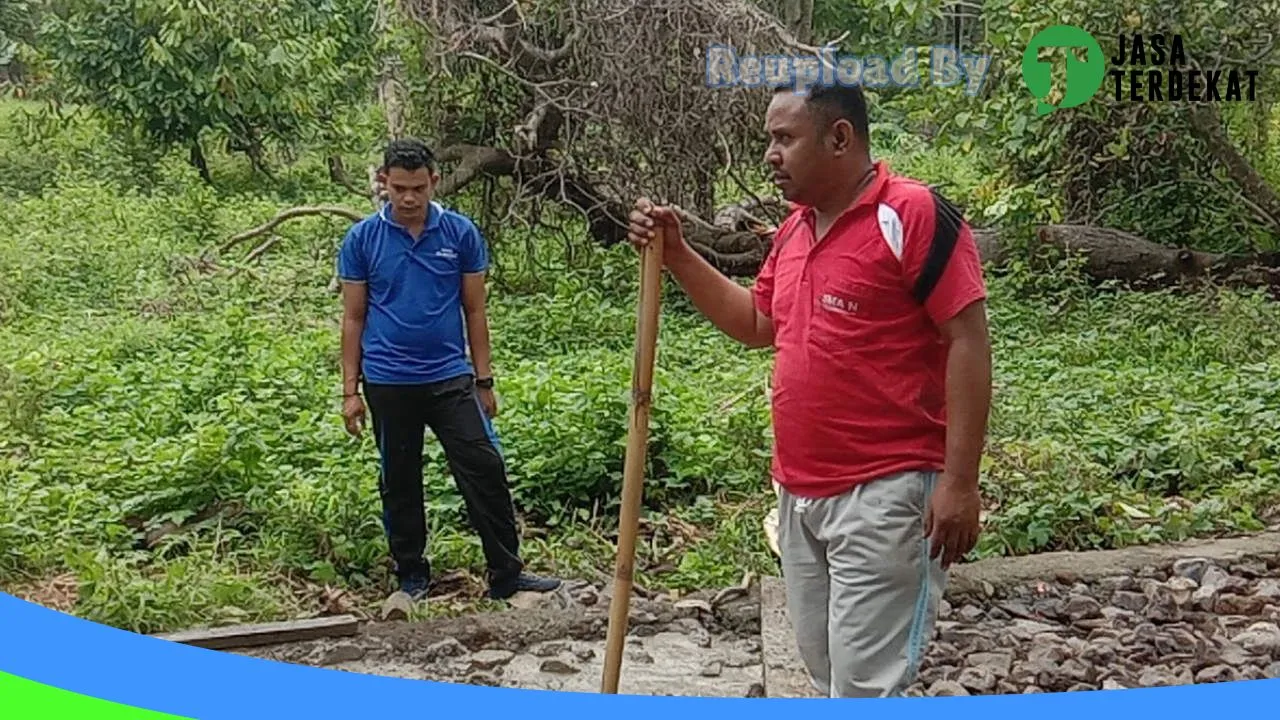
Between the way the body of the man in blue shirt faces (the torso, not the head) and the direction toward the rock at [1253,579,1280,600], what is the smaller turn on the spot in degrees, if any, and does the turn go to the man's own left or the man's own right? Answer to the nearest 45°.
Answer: approximately 90° to the man's own left

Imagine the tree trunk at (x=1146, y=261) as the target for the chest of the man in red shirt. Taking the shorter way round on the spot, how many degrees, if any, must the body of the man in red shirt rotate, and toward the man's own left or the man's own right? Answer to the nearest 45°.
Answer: approximately 135° to the man's own right

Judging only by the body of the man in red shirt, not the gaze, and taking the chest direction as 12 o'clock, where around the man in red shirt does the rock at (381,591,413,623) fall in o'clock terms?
The rock is roughly at 3 o'clock from the man in red shirt.

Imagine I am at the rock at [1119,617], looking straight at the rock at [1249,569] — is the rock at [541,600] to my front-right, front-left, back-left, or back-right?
back-left

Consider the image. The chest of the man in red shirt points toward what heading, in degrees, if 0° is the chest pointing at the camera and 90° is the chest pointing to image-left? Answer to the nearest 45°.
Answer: approximately 45°

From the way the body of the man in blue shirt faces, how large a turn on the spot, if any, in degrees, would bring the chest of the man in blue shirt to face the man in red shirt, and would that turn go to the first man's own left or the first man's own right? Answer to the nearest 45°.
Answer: approximately 45° to the first man's own left

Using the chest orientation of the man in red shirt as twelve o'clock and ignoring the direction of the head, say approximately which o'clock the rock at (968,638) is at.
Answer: The rock is roughly at 5 o'clock from the man in red shirt.

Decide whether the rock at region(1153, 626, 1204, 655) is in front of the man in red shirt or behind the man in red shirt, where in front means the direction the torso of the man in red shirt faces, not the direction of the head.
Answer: behind

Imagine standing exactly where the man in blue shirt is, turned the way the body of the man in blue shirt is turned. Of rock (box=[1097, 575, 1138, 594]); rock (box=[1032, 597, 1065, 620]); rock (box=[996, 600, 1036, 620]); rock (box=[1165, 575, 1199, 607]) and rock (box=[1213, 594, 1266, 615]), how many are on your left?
5

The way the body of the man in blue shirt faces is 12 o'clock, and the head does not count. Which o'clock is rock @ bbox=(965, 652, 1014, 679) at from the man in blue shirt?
The rock is roughly at 10 o'clock from the man in blue shirt.

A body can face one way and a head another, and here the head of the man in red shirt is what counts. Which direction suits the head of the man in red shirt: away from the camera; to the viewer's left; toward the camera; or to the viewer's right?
to the viewer's left

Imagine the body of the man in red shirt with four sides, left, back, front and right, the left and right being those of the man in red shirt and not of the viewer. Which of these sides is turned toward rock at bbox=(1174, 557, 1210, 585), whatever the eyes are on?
back

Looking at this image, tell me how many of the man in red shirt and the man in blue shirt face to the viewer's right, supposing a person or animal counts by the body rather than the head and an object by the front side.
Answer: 0

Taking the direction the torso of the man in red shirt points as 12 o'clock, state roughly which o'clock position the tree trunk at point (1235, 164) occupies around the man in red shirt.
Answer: The tree trunk is roughly at 5 o'clock from the man in red shirt.

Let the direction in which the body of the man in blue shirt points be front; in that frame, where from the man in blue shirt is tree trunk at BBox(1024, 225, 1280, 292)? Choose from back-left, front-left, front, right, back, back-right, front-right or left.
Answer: back-left

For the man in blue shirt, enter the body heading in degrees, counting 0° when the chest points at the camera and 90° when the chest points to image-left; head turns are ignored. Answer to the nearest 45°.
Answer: approximately 0°

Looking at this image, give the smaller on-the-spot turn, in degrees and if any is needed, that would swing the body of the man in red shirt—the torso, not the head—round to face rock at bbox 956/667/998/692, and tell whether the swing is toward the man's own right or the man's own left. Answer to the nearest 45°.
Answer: approximately 135° to the man's own right
